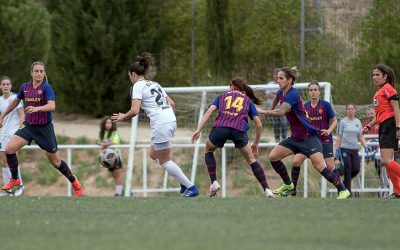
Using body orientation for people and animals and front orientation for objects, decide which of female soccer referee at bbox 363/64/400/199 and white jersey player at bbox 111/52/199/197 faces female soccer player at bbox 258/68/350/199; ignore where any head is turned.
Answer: female soccer referee at bbox 363/64/400/199

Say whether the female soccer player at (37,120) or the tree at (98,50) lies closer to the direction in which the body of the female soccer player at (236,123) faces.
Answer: the tree

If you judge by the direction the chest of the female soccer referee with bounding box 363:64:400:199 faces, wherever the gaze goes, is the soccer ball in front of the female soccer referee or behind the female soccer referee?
in front

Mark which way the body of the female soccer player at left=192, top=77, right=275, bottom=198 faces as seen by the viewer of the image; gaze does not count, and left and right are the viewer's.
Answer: facing away from the viewer

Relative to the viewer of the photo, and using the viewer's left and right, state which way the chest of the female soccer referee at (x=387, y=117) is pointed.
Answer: facing to the left of the viewer

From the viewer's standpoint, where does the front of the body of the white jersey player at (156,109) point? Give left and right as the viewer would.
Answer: facing away from the viewer and to the left of the viewer

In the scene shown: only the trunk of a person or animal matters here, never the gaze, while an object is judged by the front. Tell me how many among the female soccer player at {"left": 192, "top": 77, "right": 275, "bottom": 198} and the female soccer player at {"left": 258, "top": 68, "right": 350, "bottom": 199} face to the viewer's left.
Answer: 1

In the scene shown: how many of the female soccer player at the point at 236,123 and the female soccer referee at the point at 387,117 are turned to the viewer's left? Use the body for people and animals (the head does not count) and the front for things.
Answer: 1

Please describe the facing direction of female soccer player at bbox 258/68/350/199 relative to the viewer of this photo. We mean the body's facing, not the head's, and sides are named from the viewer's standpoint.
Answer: facing to the left of the viewer

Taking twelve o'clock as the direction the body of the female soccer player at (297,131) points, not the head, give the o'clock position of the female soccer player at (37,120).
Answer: the female soccer player at (37,120) is roughly at 12 o'clock from the female soccer player at (297,131).

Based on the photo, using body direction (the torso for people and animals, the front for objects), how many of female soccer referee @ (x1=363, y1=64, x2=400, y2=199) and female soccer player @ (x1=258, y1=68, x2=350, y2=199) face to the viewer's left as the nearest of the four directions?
2
